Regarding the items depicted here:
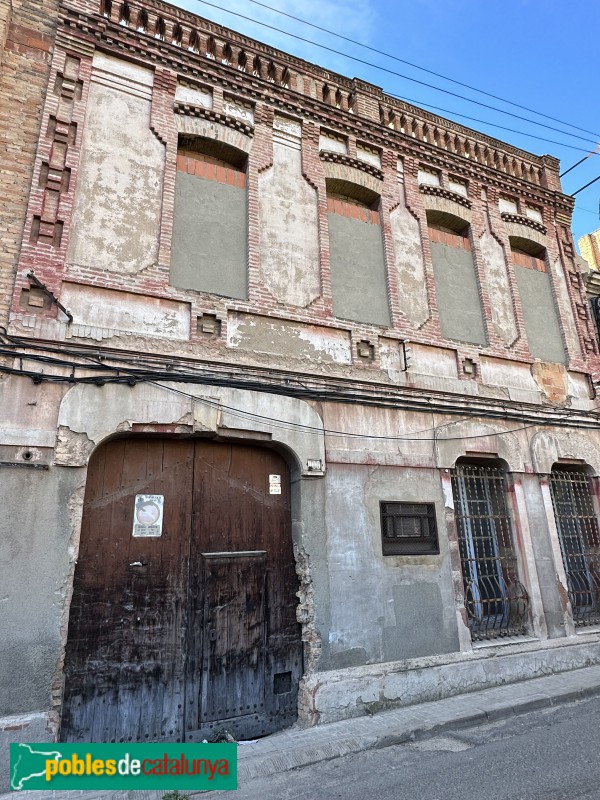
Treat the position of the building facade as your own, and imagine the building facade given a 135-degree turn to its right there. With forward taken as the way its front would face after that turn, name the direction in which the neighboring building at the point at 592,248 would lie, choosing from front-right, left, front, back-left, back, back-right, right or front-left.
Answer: back-right

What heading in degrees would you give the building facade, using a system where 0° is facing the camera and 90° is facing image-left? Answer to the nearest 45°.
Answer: approximately 315°
